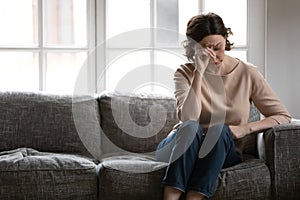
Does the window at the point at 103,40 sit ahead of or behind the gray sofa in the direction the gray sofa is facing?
behind

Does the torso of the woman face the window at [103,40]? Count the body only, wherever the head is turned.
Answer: no

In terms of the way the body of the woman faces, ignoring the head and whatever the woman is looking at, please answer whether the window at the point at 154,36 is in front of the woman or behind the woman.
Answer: behind

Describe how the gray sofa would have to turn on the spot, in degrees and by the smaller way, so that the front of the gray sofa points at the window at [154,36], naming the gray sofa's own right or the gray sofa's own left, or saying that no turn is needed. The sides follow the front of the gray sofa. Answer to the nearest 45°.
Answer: approximately 180°

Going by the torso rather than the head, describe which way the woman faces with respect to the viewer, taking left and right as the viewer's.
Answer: facing the viewer

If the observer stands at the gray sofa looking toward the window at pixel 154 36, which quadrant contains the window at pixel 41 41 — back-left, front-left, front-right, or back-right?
front-left

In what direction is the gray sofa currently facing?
toward the camera

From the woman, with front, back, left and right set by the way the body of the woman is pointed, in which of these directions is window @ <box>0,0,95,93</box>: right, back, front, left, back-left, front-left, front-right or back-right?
back-right

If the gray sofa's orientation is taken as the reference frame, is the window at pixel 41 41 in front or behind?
behind
